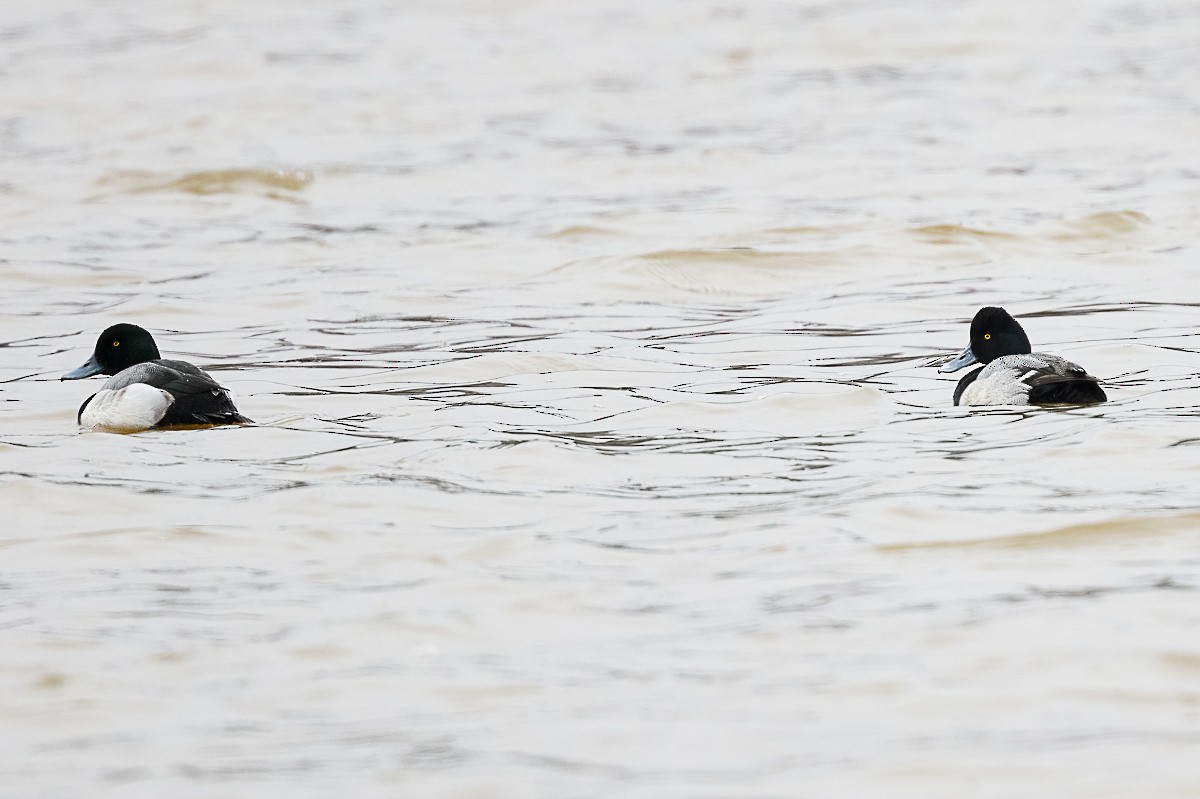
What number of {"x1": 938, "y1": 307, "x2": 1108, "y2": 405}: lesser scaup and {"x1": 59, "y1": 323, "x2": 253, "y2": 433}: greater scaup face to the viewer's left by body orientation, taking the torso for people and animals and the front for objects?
2

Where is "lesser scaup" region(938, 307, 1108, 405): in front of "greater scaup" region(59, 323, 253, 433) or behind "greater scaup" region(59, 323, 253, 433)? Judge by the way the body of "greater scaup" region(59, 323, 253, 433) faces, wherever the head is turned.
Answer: behind

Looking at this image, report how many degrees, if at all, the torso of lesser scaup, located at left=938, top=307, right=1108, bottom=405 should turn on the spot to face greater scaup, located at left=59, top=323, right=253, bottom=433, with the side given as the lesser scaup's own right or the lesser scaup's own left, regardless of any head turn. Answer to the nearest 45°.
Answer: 0° — it already faces it

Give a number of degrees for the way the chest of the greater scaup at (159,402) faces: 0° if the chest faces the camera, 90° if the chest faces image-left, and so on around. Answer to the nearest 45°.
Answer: approximately 90°

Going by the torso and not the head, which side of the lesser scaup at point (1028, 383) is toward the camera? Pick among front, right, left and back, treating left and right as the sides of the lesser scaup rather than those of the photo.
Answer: left
